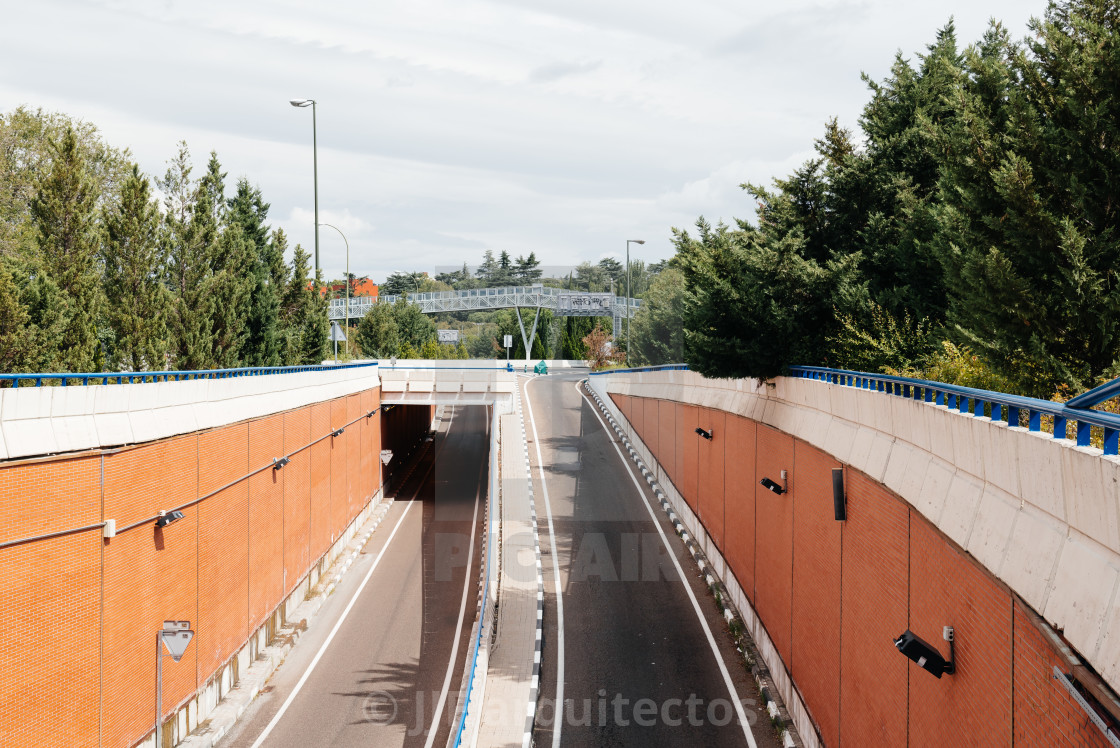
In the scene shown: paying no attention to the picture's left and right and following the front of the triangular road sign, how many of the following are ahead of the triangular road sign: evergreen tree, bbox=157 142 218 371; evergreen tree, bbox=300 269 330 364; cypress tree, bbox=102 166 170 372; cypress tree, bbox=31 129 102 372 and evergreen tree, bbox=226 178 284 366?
5

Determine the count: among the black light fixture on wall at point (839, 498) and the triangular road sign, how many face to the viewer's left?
1

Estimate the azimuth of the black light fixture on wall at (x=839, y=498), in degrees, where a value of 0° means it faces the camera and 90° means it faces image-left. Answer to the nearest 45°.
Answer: approximately 90°

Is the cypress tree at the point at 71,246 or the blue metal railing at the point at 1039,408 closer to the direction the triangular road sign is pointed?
the cypress tree

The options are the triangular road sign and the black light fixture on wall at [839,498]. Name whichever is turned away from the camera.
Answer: the triangular road sign

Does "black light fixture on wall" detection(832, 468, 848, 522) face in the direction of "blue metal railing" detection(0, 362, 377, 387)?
yes

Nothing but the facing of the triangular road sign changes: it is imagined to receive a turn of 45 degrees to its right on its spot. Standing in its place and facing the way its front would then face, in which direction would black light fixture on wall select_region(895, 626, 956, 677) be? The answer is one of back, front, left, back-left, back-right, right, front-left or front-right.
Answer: right

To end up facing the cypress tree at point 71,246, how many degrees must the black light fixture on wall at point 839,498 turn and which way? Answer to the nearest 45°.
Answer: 0° — it already faces it

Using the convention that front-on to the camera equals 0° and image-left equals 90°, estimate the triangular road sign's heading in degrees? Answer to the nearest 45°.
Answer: approximately 180°

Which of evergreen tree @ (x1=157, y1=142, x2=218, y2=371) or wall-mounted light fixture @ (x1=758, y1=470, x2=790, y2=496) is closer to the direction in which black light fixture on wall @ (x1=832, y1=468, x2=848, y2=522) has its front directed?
the evergreen tree

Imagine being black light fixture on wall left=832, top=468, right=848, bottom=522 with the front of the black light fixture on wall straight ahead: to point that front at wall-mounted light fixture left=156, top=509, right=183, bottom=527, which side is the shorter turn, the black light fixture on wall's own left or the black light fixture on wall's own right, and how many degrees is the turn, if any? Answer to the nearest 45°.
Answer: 0° — it already faces it

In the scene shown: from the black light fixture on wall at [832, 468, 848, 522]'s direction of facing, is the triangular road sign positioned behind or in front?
in front

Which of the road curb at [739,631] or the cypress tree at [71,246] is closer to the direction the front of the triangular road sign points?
the cypress tree
